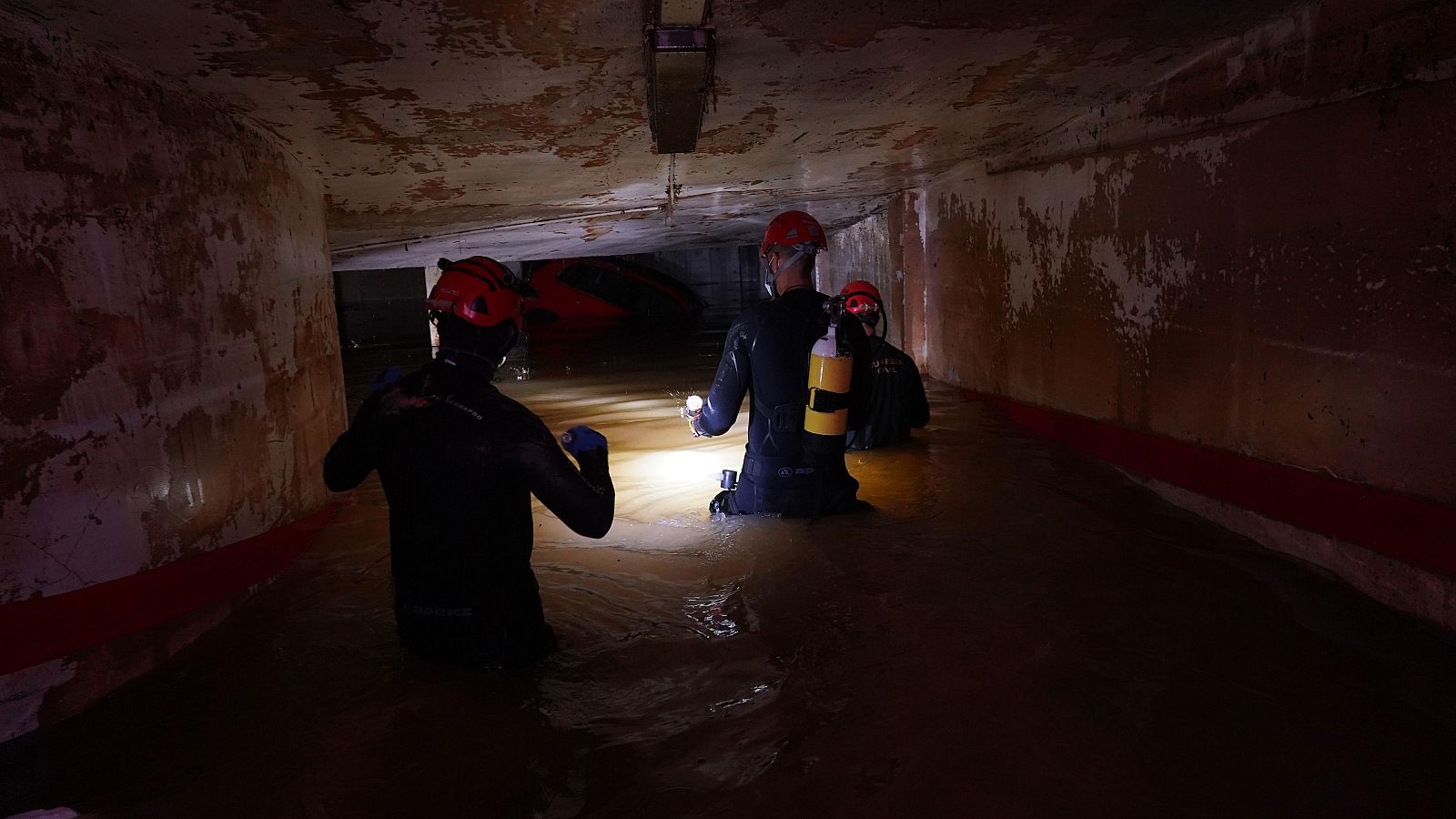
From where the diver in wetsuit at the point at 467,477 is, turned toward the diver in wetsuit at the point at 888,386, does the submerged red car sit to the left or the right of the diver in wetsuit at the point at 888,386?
left

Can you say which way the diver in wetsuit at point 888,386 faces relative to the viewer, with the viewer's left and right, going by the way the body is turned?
facing away from the viewer

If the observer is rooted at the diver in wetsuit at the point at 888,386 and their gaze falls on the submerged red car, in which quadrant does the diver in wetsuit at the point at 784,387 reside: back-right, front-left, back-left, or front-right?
back-left

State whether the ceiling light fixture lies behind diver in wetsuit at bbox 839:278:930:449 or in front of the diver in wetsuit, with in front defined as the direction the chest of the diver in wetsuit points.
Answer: behind

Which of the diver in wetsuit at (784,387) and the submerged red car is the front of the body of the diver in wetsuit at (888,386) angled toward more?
the submerged red car
